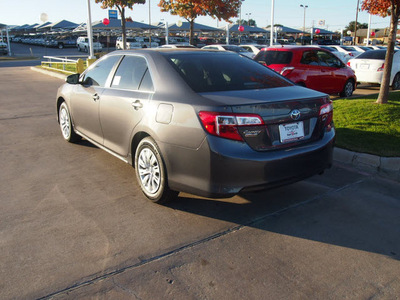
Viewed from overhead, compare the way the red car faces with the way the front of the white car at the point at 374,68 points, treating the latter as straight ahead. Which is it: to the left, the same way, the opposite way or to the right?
the same way

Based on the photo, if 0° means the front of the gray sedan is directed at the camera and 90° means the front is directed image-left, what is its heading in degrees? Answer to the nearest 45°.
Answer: approximately 135°

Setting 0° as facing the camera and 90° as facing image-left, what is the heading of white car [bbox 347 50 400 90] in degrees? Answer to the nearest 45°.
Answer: approximately 225°

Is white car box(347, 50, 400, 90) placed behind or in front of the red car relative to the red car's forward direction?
in front

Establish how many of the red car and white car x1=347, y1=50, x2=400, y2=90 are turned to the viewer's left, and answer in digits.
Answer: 0

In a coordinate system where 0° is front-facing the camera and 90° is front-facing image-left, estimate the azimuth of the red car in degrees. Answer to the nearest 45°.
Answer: approximately 225°

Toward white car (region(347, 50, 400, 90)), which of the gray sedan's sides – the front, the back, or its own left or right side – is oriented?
right
